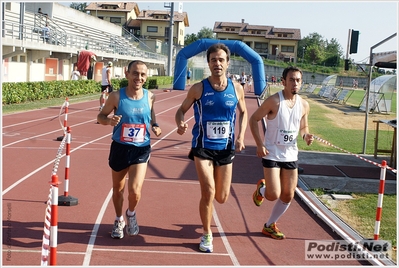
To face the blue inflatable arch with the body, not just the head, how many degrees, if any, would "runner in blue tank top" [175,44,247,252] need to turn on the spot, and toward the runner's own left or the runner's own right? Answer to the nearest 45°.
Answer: approximately 180°

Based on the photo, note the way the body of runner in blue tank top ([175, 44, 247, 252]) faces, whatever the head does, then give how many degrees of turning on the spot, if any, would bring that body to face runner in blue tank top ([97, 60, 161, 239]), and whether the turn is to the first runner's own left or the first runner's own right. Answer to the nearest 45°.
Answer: approximately 90° to the first runner's own right

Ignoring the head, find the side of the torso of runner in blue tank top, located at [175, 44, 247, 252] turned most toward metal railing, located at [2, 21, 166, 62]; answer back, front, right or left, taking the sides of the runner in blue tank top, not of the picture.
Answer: back

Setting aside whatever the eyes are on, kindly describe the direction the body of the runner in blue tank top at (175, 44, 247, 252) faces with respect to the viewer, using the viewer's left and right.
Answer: facing the viewer

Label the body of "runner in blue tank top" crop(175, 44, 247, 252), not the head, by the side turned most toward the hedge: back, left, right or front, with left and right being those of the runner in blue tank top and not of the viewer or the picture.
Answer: back
